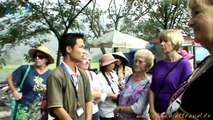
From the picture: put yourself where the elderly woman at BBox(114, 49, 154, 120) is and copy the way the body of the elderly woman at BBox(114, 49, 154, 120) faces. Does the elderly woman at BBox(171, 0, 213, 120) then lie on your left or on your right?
on your left

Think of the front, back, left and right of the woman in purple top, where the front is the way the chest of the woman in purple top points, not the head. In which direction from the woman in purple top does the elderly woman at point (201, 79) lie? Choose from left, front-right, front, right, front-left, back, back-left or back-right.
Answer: front-left

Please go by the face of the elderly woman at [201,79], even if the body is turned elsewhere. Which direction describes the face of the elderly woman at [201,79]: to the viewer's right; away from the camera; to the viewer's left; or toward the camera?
to the viewer's left

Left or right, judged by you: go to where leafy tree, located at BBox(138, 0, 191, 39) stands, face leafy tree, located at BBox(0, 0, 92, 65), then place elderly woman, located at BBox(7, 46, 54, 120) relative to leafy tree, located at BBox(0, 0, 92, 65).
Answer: left

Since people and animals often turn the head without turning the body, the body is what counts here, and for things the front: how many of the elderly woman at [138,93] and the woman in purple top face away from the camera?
0

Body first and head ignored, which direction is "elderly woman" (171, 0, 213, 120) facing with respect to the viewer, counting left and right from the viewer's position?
facing to the left of the viewer

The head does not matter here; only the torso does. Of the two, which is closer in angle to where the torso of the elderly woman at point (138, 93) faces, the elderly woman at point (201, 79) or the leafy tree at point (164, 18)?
the elderly woman

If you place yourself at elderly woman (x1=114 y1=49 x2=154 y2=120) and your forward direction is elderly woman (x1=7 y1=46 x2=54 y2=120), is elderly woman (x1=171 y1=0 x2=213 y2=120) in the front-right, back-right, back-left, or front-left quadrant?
back-left

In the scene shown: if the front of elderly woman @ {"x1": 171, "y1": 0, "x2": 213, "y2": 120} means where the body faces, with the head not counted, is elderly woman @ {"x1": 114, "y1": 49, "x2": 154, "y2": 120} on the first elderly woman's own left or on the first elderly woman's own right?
on the first elderly woman's own right

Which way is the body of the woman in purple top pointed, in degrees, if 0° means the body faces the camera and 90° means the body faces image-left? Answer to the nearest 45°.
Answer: approximately 45°

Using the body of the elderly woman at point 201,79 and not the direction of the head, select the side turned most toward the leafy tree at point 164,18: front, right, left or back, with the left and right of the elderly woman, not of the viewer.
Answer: right
